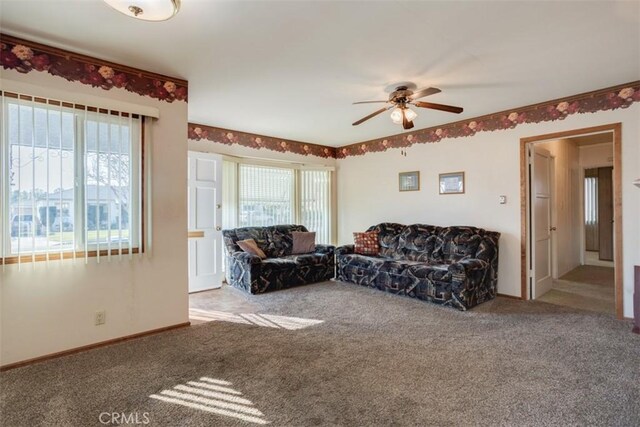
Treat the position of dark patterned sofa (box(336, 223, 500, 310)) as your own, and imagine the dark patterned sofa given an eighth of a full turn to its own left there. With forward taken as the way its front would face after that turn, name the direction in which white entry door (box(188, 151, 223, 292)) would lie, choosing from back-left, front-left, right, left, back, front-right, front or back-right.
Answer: right

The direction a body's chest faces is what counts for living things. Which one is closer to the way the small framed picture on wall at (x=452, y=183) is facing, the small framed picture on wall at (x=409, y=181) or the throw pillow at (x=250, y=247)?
the throw pillow

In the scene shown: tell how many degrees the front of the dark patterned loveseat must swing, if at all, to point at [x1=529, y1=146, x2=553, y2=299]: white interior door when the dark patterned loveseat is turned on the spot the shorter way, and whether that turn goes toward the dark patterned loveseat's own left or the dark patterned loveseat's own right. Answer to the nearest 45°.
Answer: approximately 45° to the dark patterned loveseat's own left

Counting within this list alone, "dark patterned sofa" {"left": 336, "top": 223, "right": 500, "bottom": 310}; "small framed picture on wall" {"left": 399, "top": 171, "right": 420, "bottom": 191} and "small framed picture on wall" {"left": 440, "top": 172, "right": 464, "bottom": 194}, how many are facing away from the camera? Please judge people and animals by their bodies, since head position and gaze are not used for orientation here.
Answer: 0

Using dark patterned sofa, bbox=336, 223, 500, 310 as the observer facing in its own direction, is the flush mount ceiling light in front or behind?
in front

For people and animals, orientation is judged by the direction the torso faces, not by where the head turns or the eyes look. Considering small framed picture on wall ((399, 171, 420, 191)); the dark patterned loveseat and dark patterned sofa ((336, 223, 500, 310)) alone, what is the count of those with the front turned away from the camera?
0

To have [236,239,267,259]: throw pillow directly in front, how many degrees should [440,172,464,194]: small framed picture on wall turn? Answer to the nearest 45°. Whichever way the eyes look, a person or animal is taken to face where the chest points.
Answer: approximately 45° to its right

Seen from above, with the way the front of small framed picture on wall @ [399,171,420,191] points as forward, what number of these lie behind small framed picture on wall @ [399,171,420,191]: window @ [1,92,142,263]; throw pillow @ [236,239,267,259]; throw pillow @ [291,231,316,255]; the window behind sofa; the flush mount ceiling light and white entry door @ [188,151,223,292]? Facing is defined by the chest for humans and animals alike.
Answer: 0

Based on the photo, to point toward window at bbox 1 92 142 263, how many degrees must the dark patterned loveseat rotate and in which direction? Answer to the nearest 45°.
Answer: approximately 90° to its right

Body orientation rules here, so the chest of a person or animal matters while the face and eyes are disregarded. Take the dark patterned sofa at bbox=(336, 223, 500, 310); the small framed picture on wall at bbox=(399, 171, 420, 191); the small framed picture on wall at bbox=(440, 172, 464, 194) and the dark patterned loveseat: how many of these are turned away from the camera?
0

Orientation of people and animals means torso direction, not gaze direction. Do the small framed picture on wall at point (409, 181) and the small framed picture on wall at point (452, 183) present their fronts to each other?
no

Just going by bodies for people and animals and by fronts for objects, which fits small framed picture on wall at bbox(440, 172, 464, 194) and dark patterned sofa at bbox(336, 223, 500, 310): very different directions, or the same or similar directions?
same or similar directions

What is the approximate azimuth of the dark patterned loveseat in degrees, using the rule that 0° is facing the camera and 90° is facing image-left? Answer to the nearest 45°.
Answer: approximately 315°

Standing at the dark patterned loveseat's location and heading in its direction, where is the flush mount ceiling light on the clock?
The flush mount ceiling light is roughly at 2 o'clock from the dark patterned loveseat.

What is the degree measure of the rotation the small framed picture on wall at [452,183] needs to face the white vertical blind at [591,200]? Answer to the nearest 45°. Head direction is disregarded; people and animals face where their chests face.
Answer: approximately 180°

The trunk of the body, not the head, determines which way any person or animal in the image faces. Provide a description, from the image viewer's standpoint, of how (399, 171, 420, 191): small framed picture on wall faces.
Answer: facing the viewer and to the left of the viewer

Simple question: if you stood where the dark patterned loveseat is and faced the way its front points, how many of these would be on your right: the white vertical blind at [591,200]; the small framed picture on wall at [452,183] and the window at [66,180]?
1

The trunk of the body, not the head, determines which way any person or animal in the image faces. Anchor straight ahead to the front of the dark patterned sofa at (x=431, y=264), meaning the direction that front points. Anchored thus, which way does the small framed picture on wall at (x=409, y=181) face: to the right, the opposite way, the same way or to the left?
the same way

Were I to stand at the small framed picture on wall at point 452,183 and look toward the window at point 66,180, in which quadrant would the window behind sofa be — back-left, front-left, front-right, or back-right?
front-right
